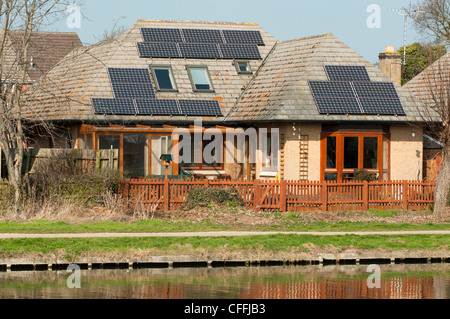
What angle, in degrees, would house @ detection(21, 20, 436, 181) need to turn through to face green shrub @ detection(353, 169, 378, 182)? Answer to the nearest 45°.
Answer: approximately 90° to its left

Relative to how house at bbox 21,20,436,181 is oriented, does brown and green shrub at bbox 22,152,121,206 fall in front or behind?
in front

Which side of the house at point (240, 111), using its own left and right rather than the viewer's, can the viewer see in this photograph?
front

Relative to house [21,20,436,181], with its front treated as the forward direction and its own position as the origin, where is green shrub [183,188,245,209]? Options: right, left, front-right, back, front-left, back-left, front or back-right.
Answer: front
